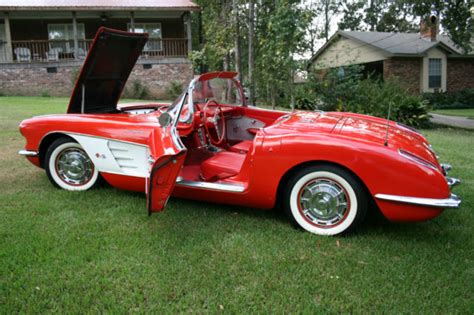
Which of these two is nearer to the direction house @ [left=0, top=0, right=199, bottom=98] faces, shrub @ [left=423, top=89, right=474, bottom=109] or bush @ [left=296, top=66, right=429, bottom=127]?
the bush

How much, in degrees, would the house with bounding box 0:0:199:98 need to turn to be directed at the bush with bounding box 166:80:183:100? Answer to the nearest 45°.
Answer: approximately 45° to its left

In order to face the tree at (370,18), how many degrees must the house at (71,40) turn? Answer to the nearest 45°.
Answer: approximately 135° to its left

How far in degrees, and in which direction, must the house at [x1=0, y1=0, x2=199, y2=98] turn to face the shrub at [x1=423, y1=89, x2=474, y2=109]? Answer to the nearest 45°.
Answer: approximately 90° to its left

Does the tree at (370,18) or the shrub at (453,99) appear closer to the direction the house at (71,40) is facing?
the shrub

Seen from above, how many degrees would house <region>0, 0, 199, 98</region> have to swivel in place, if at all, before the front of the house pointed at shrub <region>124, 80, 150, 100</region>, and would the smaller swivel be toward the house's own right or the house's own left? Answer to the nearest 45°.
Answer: approximately 45° to the house's own left

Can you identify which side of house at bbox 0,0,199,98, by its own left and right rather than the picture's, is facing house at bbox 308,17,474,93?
left

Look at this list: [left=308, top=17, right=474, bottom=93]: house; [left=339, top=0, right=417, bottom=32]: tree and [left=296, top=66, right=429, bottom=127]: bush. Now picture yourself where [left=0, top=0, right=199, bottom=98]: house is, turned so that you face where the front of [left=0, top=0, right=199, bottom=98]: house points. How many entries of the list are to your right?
0

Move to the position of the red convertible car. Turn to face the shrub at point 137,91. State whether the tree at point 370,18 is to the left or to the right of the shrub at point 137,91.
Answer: right

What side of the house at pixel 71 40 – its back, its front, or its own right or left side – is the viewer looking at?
front

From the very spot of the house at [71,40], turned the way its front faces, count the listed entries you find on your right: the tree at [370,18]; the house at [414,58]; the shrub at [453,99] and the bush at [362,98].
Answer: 0

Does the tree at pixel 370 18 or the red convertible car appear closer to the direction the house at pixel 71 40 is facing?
the red convertible car

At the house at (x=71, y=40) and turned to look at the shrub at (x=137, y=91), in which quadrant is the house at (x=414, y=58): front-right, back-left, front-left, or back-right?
front-left

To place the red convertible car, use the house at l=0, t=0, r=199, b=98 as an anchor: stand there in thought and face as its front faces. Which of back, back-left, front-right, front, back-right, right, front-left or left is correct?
front

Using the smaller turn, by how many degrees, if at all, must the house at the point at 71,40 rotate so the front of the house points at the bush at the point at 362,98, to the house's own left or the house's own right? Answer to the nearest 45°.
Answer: approximately 45° to the house's own left

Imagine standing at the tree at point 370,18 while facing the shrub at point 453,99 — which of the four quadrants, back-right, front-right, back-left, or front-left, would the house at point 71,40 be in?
front-right
